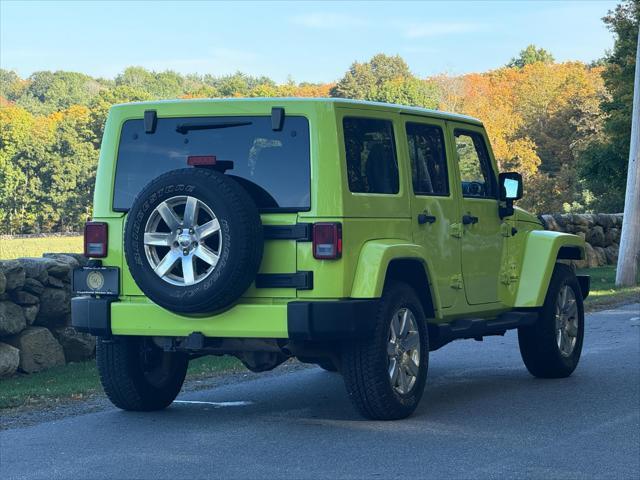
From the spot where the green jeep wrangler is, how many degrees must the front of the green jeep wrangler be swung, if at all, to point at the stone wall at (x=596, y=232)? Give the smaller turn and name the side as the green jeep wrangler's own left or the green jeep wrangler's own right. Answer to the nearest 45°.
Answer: approximately 45° to the green jeep wrangler's own left

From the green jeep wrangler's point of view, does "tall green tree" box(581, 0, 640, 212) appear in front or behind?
in front

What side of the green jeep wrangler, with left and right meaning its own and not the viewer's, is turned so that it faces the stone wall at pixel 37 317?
left

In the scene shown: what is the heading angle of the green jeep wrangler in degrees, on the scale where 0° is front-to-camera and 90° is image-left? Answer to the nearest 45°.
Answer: approximately 225°

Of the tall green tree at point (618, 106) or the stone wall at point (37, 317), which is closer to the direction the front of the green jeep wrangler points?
the tall green tree
